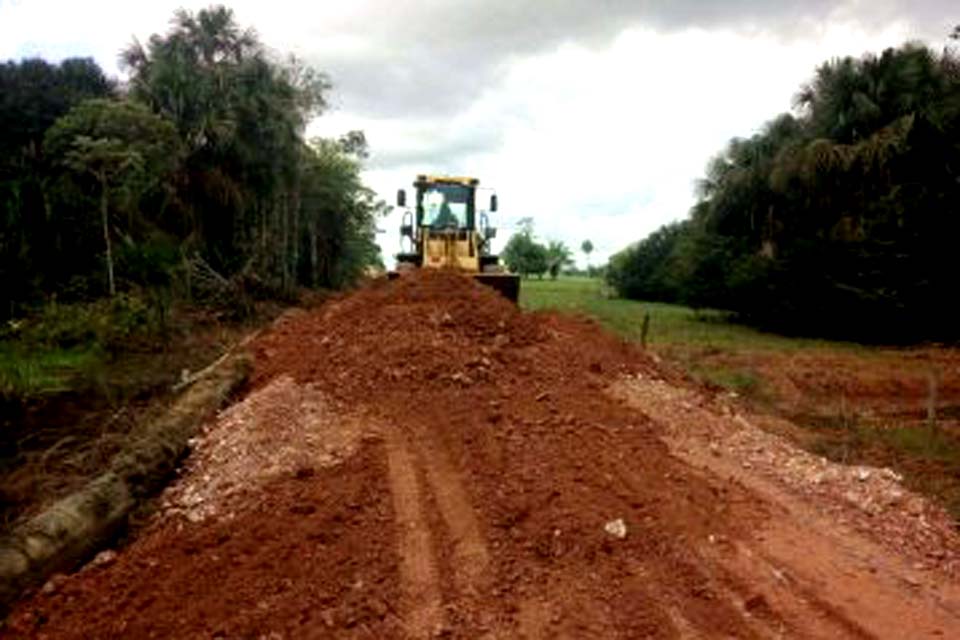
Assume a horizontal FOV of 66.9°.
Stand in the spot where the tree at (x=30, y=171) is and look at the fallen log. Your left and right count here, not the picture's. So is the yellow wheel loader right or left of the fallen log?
left

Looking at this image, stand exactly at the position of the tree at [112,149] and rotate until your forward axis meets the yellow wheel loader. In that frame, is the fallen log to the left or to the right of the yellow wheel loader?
right

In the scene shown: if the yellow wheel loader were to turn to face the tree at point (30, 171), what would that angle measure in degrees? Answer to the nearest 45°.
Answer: approximately 90° to its right

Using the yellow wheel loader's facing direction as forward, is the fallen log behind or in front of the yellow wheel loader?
in front

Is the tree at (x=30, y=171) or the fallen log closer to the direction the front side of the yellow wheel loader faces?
the fallen log

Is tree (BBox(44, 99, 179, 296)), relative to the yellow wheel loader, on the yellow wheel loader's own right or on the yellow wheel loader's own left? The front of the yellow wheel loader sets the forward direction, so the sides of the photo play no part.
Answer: on the yellow wheel loader's own right

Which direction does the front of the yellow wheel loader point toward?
toward the camera

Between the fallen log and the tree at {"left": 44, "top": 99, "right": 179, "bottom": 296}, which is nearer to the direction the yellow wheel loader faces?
the fallen log
